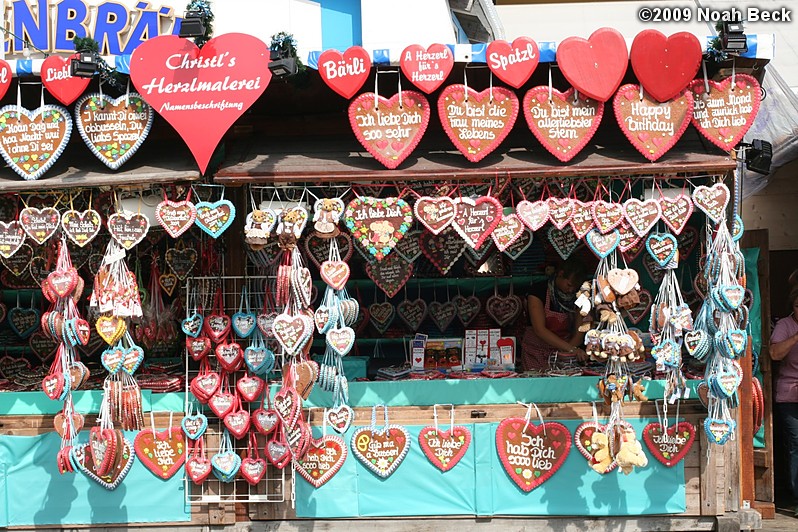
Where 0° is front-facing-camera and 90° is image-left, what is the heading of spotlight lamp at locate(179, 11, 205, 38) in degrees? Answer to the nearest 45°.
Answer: approximately 0°

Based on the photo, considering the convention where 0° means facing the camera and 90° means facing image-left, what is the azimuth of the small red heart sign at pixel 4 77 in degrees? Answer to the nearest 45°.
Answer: approximately 0°

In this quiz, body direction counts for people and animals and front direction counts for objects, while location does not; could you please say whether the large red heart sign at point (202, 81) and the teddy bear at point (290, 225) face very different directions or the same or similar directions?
same or similar directions

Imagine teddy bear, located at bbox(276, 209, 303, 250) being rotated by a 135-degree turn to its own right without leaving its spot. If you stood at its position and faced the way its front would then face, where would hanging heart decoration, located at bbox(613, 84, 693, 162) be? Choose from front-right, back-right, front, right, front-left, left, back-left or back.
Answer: back-right

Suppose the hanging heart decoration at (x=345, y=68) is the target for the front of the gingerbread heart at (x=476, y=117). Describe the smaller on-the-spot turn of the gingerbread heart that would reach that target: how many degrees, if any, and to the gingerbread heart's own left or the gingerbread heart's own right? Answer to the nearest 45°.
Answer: approximately 90° to the gingerbread heart's own right

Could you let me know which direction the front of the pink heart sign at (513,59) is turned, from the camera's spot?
facing the viewer

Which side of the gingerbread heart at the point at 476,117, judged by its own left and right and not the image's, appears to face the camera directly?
front

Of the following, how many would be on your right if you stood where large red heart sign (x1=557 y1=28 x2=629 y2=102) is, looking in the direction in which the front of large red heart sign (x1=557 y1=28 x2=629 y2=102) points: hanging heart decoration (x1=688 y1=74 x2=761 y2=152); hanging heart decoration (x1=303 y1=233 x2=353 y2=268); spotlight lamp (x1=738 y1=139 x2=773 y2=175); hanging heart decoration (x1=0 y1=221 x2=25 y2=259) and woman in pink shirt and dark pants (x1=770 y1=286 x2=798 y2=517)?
2

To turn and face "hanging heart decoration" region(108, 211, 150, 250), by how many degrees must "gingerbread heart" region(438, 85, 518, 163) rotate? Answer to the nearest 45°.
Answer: approximately 90° to its right

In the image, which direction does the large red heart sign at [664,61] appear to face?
toward the camera

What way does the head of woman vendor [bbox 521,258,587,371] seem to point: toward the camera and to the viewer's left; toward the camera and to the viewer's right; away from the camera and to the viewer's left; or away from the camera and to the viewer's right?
toward the camera and to the viewer's right

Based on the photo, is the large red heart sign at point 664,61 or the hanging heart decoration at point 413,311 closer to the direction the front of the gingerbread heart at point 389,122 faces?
the large red heart sign
